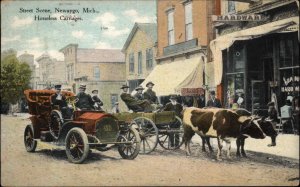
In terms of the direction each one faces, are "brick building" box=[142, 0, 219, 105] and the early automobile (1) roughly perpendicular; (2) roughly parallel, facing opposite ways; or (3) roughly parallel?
roughly perpendicular

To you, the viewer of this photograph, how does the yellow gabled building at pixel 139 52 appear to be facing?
facing the viewer and to the left of the viewer

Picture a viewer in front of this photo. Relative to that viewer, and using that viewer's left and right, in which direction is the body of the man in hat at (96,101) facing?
facing the viewer and to the right of the viewer

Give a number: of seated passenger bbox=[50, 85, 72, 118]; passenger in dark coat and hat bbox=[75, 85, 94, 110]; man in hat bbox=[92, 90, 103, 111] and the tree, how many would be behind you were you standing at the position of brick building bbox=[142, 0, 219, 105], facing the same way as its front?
0

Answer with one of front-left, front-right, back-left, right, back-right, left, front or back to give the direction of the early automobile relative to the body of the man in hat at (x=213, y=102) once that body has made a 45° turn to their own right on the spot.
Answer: front-right

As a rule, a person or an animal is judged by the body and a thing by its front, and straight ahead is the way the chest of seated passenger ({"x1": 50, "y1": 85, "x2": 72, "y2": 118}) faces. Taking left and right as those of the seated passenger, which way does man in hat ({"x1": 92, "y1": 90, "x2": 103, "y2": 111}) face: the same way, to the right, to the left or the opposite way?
the same way

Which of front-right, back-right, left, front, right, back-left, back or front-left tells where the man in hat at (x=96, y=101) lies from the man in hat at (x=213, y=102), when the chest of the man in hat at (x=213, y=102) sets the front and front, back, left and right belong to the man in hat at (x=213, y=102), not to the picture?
right
